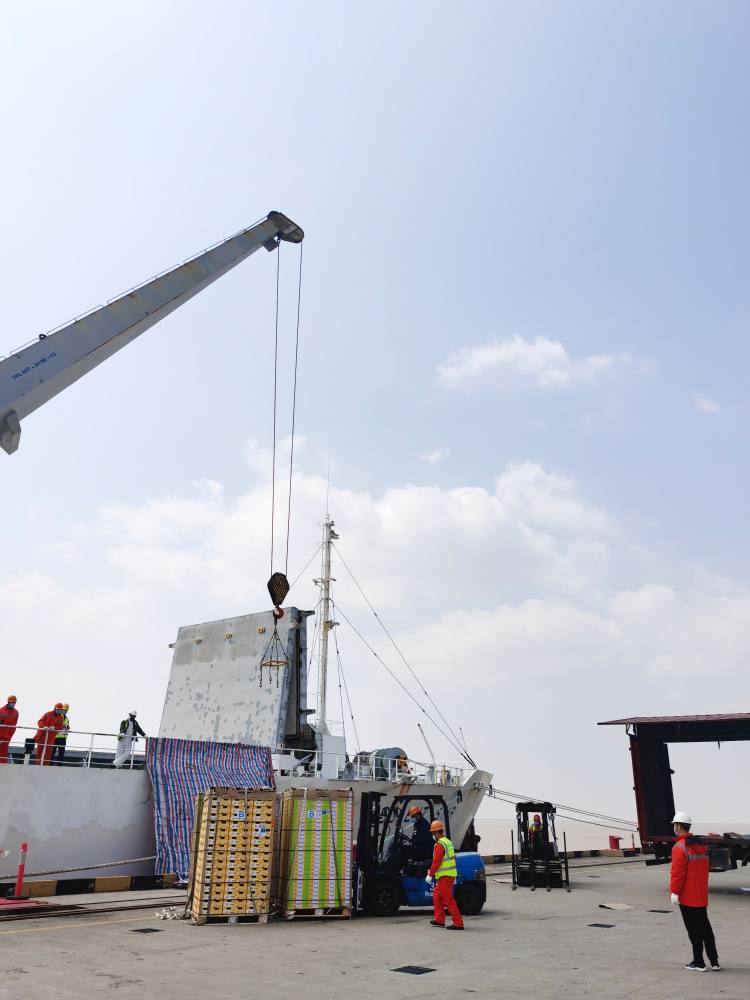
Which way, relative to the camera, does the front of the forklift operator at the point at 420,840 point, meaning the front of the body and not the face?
to the viewer's left

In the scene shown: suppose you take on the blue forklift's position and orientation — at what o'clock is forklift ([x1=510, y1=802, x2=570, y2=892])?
The forklift is roughly at 4 o'clock from the blue forklift.

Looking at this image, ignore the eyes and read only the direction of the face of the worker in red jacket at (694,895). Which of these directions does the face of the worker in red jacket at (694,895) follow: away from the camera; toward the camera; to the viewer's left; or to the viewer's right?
to the viewer's left

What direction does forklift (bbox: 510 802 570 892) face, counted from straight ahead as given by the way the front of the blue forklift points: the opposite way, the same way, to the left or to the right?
to the left

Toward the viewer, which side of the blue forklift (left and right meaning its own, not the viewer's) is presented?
left

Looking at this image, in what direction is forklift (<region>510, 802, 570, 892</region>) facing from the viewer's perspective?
toward the camera

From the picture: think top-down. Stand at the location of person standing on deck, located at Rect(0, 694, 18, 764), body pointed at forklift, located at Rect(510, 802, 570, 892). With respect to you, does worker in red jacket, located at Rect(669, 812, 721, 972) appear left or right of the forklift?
right

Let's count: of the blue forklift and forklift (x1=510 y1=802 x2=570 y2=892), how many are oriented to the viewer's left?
1

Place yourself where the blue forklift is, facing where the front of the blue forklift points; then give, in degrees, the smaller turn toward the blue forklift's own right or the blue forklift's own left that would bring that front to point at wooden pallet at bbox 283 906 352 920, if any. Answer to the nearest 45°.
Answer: approximately 45° to the blue forklift's own left

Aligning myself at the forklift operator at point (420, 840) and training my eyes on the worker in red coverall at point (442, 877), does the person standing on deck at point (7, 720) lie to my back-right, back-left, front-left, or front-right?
back-right

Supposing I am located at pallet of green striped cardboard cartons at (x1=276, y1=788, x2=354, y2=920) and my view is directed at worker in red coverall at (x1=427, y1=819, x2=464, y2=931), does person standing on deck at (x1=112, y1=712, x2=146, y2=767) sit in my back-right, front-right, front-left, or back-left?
back-left

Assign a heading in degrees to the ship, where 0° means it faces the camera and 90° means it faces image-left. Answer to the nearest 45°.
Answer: approximately 225°

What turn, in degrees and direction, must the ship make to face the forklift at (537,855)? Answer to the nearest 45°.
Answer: approximately 45° to its right
